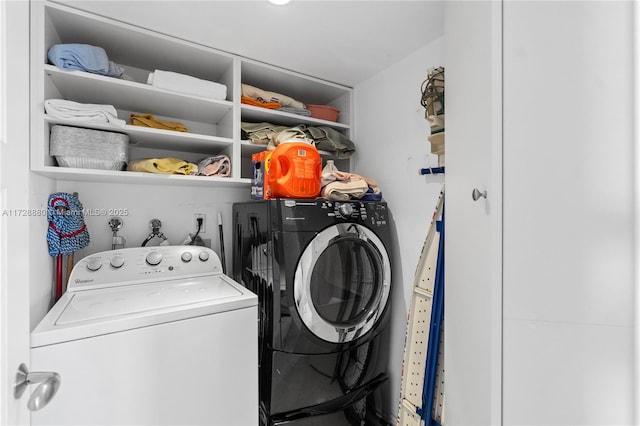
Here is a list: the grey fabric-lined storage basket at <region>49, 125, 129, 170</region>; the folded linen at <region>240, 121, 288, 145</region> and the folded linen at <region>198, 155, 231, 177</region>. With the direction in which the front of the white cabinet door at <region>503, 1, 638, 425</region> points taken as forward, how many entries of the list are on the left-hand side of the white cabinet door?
0

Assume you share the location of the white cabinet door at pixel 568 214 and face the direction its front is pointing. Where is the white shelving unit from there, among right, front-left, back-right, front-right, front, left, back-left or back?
right

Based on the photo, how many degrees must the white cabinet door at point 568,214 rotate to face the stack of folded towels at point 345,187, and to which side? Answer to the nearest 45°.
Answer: approximately 135° to its right

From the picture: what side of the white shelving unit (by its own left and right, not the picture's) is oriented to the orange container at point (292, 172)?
front

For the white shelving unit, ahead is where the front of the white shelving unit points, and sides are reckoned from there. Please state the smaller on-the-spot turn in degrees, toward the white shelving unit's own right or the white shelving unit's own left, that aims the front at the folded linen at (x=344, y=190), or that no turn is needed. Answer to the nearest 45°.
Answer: approximately 45° to the white shelving unit's own left

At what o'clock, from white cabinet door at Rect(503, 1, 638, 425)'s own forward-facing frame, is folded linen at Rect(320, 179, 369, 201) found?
The folded linen is roughly at 4 o'clock from the white cabinet door.

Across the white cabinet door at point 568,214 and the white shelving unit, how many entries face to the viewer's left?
0

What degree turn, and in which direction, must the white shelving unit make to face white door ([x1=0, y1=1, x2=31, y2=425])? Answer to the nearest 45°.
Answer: approximately 45° to its right

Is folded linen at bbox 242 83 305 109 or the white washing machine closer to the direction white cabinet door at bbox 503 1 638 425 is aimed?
the white washing machine

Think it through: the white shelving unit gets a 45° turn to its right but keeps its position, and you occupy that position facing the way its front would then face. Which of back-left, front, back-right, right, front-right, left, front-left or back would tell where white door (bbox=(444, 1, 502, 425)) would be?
front-left

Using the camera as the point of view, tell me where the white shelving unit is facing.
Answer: facing the viewer and to the right of the viewer

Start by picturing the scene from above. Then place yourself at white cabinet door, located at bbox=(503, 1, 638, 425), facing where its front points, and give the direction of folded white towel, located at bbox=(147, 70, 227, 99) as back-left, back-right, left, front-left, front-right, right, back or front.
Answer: right

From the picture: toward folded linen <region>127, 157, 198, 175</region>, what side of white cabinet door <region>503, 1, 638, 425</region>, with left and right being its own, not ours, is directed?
right

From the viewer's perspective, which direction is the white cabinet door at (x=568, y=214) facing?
toward the camera
